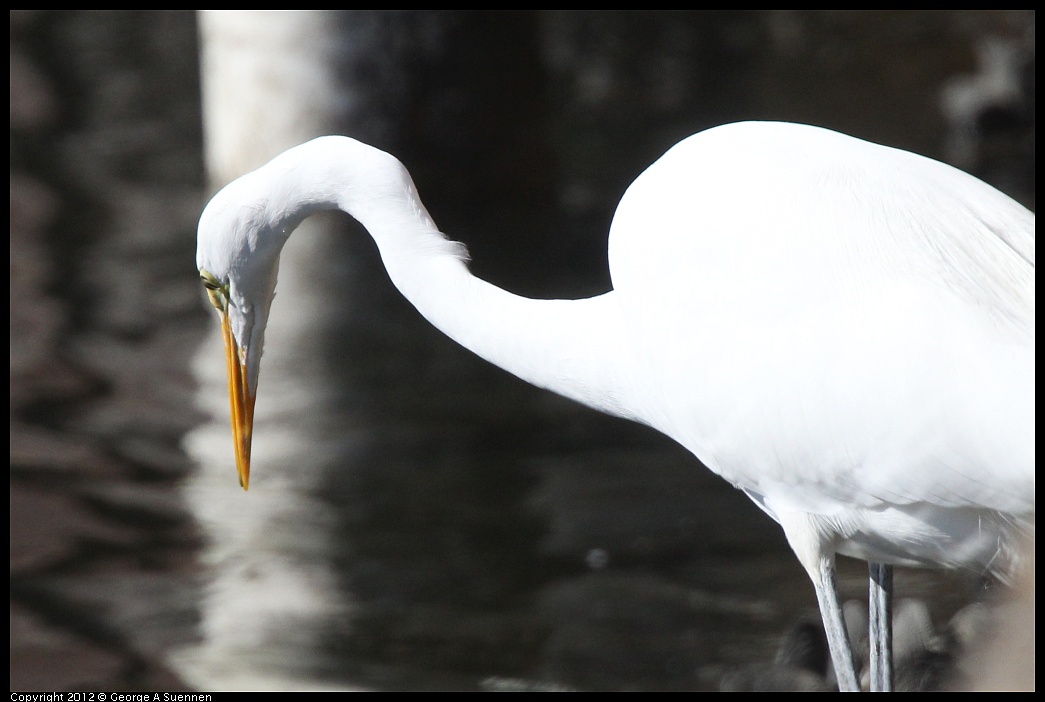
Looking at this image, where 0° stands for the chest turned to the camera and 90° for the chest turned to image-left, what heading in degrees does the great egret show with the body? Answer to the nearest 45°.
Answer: approximately 90°
